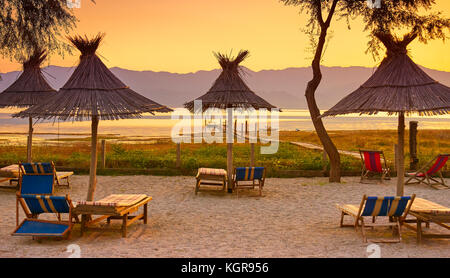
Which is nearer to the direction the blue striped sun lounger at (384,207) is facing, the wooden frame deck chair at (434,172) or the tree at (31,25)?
the tree

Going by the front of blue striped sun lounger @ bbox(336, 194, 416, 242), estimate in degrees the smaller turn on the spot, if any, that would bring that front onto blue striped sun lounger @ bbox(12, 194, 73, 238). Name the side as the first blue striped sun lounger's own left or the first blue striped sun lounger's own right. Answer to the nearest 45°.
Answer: approximately 45° to the first blue striped sun lounger's own left

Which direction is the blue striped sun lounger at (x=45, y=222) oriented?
toward the camera

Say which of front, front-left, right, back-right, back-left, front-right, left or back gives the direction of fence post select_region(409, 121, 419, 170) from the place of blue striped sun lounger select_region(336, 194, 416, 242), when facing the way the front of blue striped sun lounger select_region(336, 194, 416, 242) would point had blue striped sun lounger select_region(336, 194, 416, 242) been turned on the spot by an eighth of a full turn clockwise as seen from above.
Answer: front

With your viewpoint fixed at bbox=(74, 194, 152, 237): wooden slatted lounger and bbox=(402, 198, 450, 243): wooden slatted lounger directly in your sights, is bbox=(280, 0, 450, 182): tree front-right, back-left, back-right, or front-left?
front-left

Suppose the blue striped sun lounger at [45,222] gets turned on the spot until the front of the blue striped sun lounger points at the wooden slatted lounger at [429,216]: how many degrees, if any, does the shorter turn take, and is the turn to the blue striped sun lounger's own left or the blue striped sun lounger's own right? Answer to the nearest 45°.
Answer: approximately 90° to the blue striped sun lounger's own left

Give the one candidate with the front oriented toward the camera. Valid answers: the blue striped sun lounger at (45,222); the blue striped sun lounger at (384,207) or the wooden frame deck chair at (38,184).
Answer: the blue striped sun lounger at (45,222)

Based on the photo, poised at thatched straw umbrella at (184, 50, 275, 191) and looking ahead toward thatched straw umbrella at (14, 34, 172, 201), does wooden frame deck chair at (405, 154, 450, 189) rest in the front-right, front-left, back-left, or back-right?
back-left
